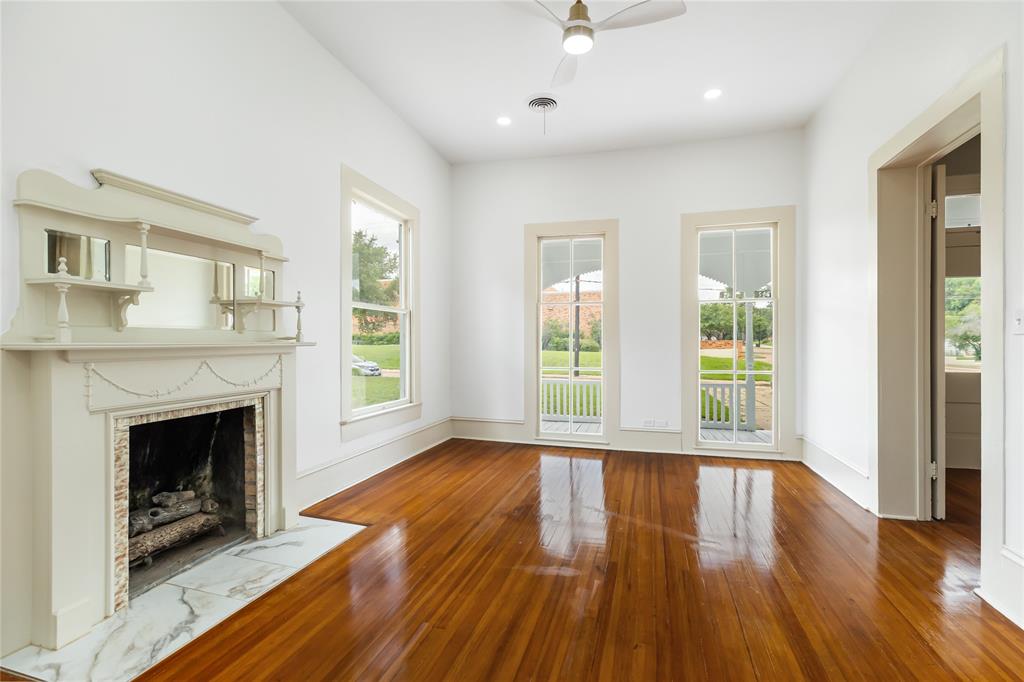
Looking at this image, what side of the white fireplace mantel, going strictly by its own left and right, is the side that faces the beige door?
front

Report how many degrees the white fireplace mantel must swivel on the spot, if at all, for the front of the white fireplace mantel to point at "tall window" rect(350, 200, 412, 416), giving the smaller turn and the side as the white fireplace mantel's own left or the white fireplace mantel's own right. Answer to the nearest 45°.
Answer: approximately 90° to the white fireplace mantel's own left

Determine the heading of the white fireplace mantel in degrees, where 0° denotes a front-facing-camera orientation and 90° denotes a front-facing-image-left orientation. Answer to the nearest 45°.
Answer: approximately 315°

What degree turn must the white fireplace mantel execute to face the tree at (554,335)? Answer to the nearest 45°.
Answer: approximately 45° to its left

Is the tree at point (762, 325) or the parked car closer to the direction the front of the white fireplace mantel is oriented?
the tree

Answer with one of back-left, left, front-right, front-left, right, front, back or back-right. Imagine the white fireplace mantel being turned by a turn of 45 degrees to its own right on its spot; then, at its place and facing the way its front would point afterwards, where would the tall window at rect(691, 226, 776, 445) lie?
left

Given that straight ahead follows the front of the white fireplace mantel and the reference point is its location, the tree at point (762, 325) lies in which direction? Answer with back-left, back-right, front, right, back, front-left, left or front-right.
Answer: front-left

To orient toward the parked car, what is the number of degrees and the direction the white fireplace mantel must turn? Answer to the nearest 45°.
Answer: approximately 90° to its left

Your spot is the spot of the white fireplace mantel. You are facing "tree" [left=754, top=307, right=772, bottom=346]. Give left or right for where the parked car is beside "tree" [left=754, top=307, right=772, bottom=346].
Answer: left

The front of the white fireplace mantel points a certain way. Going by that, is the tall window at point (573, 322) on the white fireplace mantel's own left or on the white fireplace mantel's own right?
on the white fireplace mantel's own left

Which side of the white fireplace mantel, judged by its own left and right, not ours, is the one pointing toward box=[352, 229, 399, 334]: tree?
left

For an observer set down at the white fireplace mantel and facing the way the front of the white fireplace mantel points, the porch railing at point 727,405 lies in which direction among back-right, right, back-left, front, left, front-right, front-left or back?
front-left
